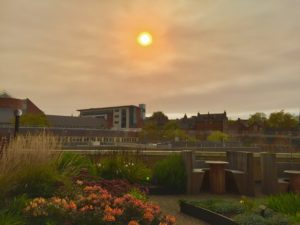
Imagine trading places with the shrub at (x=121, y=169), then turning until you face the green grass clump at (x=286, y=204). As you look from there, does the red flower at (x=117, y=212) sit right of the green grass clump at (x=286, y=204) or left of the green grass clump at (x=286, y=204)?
right

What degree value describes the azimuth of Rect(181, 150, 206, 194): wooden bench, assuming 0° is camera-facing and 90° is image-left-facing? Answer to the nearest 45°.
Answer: approximately 270°

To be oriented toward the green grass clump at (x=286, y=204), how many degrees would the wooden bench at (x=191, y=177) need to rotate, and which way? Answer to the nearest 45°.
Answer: approximately 45° to its right

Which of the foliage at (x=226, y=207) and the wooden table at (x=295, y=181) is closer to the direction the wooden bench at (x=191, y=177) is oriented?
the wooden table

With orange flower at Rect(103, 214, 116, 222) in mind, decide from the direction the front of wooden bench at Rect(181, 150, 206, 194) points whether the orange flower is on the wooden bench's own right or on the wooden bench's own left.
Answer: on the wooden bench's own right

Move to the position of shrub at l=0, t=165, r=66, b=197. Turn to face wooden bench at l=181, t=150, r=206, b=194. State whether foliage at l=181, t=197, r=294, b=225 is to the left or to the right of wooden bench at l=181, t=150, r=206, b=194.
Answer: right

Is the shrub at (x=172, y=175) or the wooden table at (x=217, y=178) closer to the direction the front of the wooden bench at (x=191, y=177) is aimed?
the wooden table

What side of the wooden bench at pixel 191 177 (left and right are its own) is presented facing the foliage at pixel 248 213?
right

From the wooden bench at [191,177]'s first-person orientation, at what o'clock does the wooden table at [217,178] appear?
The wooden table is roughly at 11 o'clock from the wooden bench.

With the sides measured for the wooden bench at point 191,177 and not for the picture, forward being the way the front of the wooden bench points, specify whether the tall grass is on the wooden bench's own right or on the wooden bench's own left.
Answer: on the wooden bench's own right

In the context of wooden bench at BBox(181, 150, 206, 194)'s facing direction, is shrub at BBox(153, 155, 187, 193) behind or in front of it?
behind

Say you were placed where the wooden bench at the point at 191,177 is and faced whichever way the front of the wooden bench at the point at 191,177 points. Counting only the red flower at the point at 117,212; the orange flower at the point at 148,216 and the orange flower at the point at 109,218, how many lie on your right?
3

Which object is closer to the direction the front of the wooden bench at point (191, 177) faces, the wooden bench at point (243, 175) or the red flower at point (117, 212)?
the wooden bench
